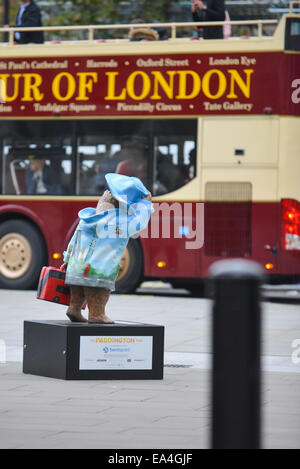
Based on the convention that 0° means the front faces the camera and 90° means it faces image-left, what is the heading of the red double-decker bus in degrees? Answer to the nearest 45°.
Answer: approximately 90°

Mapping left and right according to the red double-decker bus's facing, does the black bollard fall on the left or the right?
on its left

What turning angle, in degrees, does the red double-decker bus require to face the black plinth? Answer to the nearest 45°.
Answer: approximately 90° to its left
